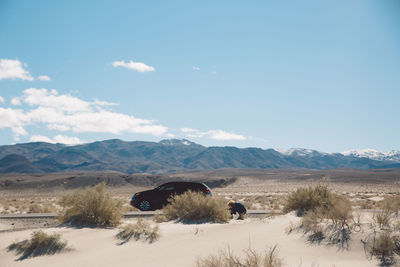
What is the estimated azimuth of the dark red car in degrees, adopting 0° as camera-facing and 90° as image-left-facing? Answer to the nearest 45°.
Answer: approximately 90°

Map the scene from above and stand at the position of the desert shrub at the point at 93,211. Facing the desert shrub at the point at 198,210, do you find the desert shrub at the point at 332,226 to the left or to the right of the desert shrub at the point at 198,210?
right

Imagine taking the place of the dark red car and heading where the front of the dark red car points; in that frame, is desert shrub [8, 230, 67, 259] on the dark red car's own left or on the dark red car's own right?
on the dark red car's own left

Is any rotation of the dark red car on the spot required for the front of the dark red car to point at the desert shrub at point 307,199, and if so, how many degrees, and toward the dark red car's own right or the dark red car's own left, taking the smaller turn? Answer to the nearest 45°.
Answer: approximately 135° to the dark red car's own left

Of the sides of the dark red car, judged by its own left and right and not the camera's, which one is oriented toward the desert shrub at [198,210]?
left

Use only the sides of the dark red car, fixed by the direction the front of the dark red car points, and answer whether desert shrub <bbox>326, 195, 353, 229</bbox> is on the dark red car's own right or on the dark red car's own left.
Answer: on the dark red car's own left

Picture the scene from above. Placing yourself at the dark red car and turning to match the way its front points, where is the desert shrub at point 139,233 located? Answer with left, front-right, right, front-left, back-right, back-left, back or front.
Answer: left
